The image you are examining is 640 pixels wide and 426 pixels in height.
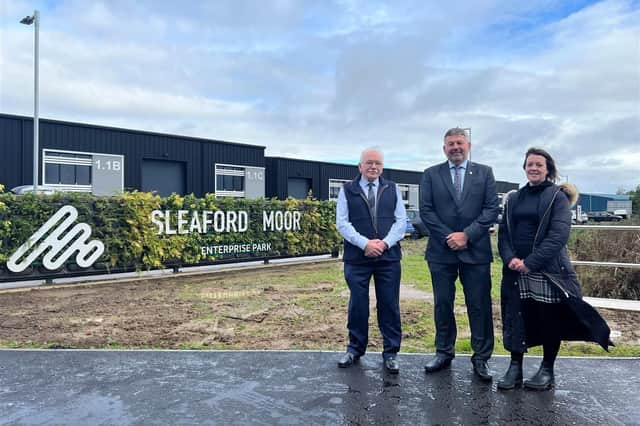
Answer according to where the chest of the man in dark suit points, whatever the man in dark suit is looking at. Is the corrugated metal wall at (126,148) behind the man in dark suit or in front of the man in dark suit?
behind

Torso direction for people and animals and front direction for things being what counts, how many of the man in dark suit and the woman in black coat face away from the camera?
0

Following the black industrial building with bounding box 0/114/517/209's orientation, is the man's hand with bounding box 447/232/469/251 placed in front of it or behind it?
in front

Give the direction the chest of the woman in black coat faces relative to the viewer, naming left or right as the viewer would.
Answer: facing the viewer and to the left of the viewer

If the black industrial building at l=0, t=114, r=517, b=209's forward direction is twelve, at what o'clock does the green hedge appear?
The green hedge is roughly at 1 o'clock from the black industrial building.

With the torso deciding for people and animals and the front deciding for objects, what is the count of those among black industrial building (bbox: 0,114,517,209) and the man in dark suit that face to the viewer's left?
0

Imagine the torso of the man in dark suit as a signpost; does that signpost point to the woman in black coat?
no

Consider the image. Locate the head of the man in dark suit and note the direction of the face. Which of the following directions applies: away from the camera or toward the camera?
toward the camera

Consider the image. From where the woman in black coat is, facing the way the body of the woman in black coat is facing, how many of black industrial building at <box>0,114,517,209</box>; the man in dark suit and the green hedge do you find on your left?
0

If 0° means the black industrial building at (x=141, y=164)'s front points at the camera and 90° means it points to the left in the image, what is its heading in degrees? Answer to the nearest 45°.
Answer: approximately 315°

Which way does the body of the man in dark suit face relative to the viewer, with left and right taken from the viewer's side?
facing the viewer

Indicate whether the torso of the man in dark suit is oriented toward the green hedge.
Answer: no

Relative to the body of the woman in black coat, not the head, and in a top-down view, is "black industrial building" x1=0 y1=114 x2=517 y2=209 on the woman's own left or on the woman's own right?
on the woman's own right

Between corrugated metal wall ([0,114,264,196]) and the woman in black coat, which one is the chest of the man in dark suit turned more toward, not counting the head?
the woman in black coat

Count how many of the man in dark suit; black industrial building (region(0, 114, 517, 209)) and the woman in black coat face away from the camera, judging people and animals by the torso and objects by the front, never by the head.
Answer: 0

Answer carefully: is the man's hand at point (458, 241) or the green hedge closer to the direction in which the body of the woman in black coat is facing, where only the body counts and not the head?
the man's hand
